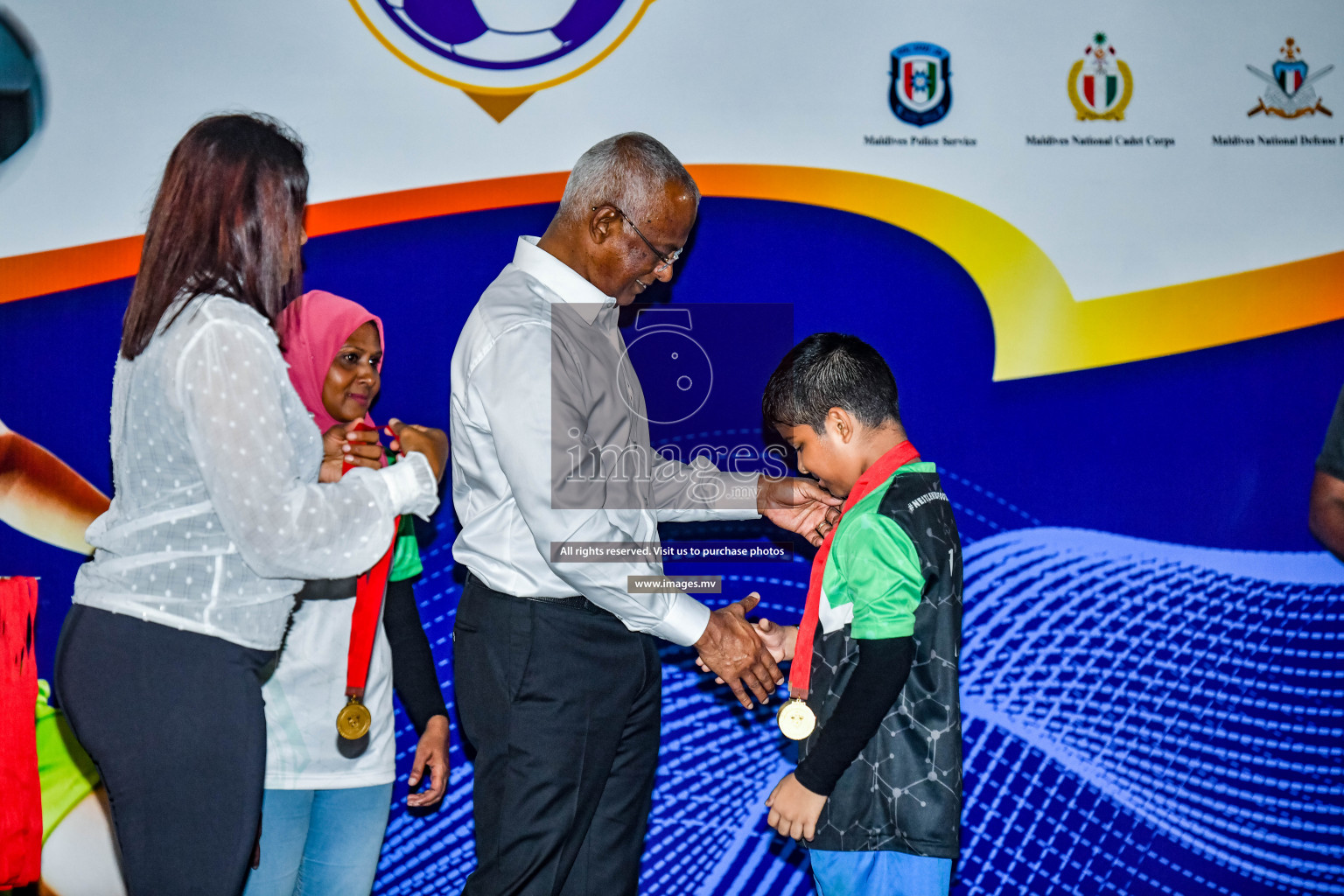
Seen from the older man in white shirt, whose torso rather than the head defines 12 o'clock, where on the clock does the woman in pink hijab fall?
The woman in pink hijab is roughly at 7 o'clock from the older man in white shirt.

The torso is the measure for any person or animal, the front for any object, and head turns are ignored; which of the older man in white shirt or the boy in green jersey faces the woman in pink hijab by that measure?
the boy in green jersey

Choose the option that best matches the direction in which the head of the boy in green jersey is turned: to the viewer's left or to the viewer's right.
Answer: to the viewer's left

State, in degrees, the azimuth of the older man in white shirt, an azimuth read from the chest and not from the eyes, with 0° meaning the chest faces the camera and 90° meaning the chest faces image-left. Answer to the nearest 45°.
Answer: approximately 270°

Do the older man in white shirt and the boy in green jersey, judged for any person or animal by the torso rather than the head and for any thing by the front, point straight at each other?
yes

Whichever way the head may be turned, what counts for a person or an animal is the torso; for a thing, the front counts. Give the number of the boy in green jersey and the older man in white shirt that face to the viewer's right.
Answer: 1

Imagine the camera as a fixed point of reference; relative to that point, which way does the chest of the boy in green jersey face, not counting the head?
to the viewer's left

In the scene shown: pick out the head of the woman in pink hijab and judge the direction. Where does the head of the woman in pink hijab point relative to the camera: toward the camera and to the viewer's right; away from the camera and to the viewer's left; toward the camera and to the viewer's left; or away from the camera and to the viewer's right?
toward the camera and to the viewer's right

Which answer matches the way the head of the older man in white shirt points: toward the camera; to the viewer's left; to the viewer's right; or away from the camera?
to the viewer's right

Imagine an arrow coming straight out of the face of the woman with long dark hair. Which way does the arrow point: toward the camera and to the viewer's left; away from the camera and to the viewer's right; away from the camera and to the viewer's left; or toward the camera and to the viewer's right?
away from the camera and to the viewer's right

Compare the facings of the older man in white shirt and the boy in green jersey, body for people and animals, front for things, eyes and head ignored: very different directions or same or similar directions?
very different directions

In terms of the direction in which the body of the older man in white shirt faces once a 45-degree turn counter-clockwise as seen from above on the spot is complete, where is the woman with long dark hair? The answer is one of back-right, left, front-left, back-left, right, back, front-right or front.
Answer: back

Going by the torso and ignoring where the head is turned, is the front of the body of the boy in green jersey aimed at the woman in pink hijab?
yes
